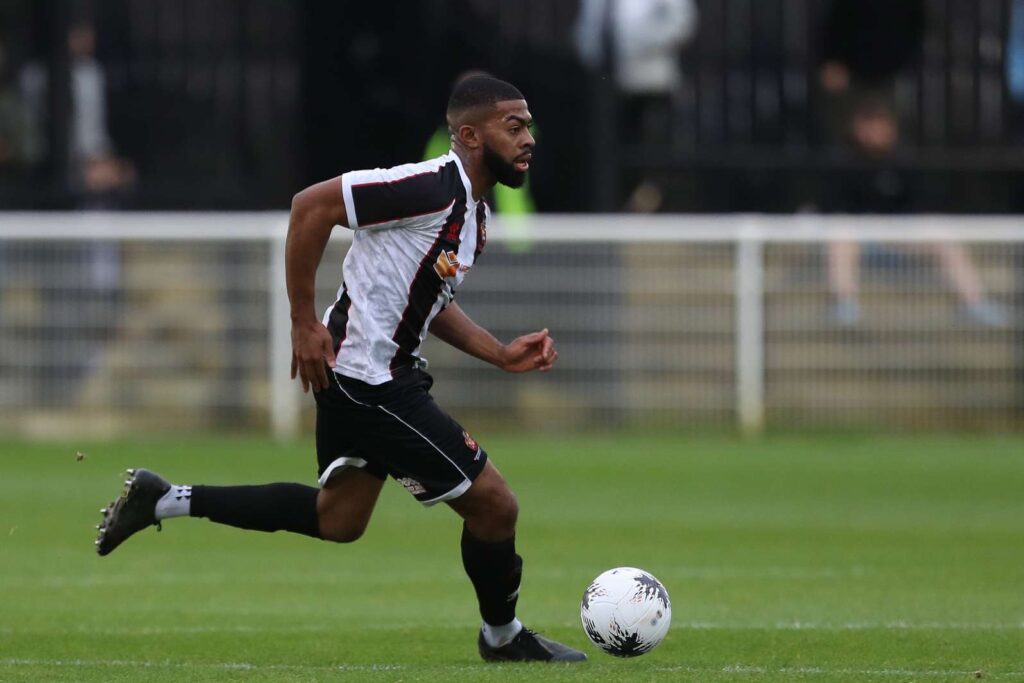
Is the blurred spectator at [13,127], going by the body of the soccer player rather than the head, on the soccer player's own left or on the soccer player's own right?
on the soccer player's own left

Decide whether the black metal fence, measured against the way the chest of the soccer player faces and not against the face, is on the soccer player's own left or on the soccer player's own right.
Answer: on the soccer player's own left

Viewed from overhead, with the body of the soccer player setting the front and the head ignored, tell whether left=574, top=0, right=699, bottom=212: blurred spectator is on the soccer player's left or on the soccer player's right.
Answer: on the soccer player's left

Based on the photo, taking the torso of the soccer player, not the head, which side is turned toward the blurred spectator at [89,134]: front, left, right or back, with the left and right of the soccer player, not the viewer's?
left

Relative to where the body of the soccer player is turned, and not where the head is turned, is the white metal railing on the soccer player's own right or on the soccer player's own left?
on the soccer player's own left

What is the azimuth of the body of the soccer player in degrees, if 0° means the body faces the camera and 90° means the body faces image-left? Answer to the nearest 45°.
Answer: approximately 270°
